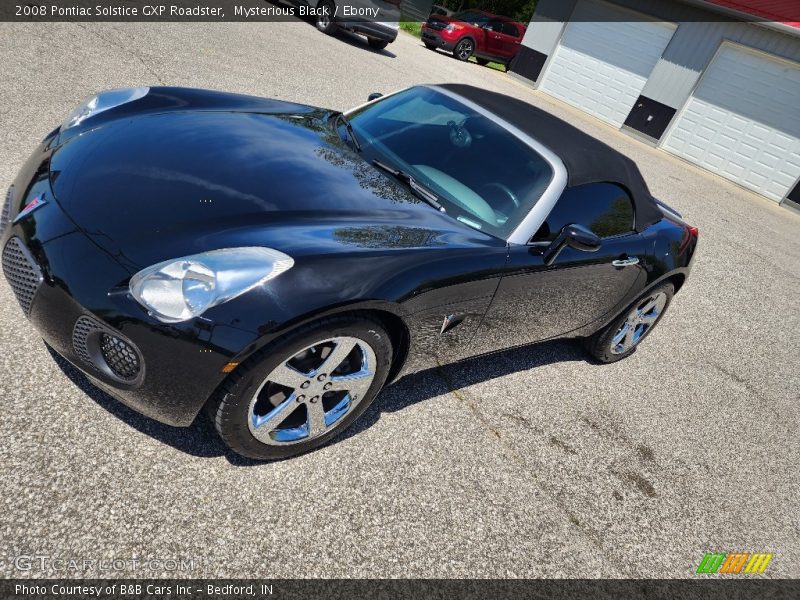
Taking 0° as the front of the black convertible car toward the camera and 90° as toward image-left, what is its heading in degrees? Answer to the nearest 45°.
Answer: approximately 45°

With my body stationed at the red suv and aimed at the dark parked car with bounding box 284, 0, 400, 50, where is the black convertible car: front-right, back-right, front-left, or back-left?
front-left

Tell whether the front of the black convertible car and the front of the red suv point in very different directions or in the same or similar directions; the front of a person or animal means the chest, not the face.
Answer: same or similar directions

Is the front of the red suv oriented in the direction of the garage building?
no

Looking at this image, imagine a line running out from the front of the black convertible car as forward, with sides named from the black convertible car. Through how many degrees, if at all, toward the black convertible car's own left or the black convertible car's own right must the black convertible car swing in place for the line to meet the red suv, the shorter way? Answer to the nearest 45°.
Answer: approximately 135° to the black convertible car's own right

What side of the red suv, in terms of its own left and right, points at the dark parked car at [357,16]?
front

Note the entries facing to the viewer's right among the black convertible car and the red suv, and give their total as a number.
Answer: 0

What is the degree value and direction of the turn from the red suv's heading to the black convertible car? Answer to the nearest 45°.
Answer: approximately 45° to its left

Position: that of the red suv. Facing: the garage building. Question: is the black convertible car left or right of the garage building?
right

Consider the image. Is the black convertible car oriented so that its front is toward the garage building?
no

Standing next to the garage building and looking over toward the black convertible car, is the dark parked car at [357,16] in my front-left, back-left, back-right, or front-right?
front-right

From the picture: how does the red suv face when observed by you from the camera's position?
facing the viewer and to the left of the viewer
